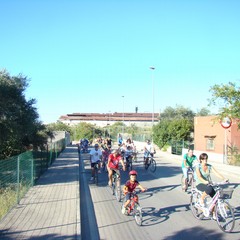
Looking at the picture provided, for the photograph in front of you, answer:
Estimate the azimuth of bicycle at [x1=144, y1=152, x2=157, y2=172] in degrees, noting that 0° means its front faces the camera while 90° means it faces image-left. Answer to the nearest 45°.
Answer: approximately 315°

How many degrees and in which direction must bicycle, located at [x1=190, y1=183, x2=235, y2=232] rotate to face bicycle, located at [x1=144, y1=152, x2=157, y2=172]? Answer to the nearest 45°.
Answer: approximately 135° to its left

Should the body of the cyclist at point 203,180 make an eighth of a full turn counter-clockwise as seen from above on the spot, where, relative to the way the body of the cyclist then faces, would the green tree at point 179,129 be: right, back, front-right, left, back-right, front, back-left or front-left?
left

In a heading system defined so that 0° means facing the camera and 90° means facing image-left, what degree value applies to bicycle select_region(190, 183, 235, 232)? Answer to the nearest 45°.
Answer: approximately 315°

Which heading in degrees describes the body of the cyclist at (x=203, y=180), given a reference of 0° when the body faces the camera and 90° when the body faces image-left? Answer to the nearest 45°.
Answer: approximately 315°
